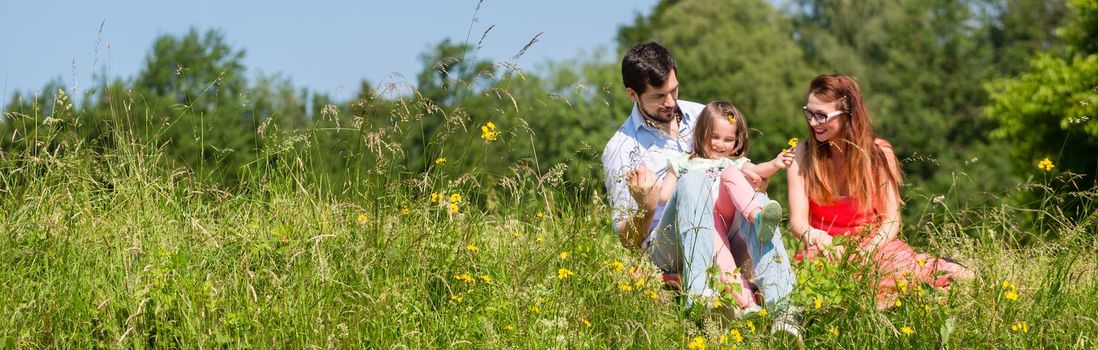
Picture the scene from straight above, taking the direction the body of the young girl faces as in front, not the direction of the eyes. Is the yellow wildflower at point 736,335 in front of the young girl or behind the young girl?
in front

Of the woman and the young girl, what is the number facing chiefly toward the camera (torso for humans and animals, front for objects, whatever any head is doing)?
2

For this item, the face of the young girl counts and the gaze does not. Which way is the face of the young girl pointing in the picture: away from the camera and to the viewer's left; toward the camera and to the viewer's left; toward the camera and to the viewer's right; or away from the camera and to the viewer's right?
toward the camera and to the viewer's right

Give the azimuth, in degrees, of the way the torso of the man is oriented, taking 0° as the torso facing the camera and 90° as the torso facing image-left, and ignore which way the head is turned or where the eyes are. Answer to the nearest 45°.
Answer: approximately 315°

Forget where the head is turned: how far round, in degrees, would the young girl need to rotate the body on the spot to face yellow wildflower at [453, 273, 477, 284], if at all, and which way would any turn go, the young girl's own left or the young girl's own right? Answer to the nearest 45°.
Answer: approximately 45° to the young girl's own right

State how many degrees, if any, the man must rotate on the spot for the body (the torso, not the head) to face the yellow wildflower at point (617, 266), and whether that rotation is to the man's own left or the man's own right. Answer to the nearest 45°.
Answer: approximately 45° to the man's own right

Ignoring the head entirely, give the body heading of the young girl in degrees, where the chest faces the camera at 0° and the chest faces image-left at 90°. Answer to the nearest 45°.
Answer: approximately 0°

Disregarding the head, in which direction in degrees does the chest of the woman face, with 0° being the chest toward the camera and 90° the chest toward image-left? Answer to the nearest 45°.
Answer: approximately 0°
